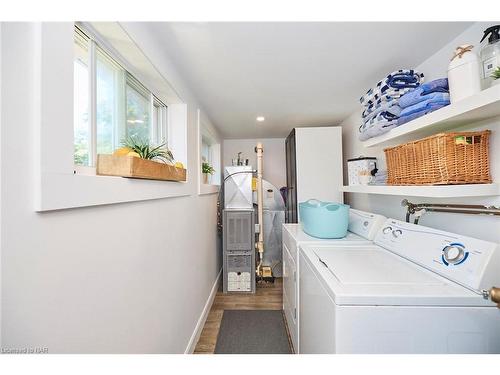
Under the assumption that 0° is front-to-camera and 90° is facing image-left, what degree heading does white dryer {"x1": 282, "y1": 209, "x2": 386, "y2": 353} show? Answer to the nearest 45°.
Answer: approximately 90°

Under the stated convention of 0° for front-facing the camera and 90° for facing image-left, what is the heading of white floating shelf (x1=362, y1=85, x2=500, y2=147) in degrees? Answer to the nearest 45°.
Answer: approximately 45°

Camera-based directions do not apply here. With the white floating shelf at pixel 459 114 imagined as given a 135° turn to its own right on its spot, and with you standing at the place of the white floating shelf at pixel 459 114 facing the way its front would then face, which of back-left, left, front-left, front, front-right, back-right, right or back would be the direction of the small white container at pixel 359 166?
front-left

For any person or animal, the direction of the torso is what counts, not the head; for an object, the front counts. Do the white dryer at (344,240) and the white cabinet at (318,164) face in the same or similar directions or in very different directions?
same or similar directions

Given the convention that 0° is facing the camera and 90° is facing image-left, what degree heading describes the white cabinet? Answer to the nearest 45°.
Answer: approximately 90°

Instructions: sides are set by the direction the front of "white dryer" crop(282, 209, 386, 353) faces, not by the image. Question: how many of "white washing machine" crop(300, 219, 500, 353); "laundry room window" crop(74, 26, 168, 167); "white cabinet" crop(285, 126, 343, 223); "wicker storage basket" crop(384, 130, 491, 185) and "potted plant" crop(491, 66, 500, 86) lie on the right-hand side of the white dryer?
1

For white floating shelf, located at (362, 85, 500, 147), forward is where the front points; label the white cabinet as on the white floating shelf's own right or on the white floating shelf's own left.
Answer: on the white floating shelf's own right

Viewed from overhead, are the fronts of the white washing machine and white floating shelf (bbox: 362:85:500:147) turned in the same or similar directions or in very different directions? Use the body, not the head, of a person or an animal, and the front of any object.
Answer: same or similar directions

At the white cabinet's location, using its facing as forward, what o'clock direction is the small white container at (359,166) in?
The small white container is roughly at 8 o'clock from the white cabinet.

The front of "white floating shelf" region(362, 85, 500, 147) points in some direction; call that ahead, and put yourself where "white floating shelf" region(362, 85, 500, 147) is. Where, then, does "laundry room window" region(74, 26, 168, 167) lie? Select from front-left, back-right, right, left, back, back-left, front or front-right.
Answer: front

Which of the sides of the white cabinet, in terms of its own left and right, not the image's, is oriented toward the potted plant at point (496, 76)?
left

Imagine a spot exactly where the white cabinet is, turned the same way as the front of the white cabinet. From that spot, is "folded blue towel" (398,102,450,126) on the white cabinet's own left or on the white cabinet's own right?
on the white cabinet's own left
